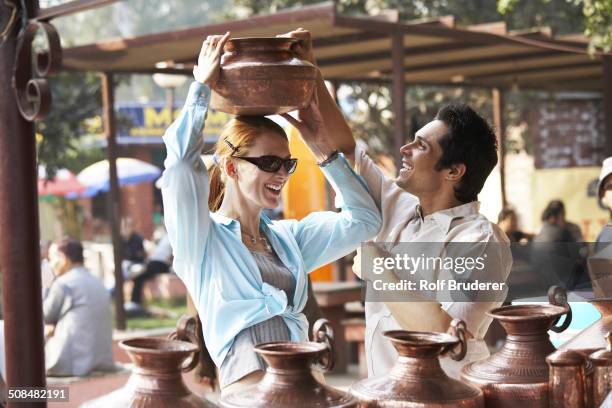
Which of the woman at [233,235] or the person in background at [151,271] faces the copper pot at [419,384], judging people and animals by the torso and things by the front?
the woman

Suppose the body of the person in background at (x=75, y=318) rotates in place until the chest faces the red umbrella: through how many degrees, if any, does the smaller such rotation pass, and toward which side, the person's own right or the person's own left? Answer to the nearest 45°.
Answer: approximately 45° to the person's own right

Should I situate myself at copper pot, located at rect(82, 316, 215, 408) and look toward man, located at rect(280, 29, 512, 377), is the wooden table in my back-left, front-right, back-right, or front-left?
front-left

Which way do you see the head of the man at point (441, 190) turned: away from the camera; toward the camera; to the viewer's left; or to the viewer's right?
to the viewer's left

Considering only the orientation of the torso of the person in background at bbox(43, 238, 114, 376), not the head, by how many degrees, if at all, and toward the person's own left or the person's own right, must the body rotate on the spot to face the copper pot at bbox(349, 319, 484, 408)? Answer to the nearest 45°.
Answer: approximately 135° to the person's own left

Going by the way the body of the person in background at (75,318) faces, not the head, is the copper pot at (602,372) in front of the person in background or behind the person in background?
behind

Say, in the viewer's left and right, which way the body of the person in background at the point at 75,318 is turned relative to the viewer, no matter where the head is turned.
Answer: facing away from the viewer and to the left of the viewer

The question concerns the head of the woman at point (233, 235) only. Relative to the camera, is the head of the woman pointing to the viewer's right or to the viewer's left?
to the viewer's right

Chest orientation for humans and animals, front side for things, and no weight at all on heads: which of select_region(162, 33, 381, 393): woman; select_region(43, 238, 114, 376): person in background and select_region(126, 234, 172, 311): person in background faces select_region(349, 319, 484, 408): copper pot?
the woman

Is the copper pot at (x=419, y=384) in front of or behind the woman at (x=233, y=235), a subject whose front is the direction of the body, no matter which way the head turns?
in front

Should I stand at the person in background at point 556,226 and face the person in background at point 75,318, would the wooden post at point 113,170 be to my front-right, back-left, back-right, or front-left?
front-right

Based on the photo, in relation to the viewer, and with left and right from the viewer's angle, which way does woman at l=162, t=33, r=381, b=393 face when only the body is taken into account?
facing the viewer and to the right of the viewer

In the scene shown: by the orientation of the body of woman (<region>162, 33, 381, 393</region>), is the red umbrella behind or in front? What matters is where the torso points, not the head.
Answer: behind

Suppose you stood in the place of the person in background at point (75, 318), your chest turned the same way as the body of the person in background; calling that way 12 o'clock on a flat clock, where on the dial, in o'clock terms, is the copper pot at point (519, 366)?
The copper pot is roughly at 7 o'clock from the person in background.

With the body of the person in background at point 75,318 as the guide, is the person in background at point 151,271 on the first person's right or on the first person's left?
on the first person's right
